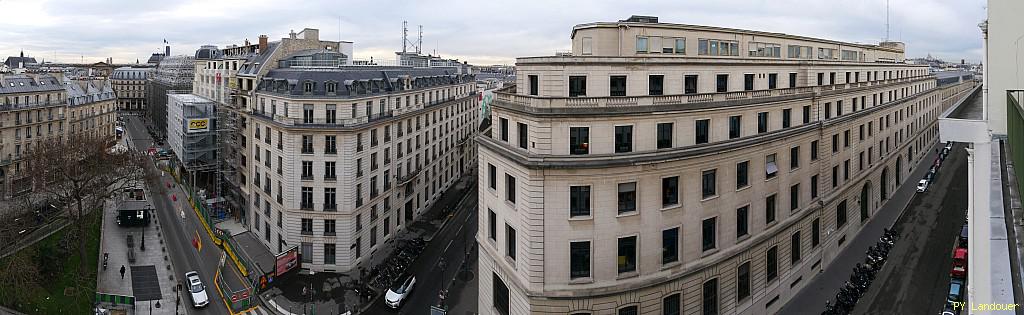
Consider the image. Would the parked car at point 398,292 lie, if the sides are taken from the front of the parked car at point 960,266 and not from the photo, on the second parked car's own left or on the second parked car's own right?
on the second parked car's own left

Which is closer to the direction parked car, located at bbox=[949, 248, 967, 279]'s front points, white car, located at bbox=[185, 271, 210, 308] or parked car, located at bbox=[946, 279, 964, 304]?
the white car

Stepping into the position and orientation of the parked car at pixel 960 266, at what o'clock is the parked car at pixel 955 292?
the parked car at pixel 955 292 is roughly at 6 o'clock from the parked car at pixel 960 266.

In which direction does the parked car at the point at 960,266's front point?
away from the camera
